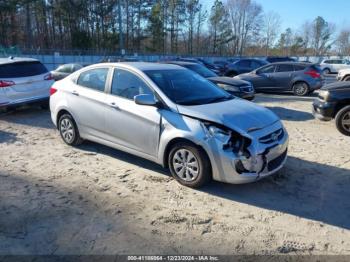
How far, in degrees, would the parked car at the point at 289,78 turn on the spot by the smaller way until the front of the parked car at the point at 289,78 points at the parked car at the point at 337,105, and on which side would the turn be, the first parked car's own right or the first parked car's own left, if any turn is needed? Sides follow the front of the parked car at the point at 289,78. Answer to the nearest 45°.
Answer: approximately 135° to the first parked car's own left

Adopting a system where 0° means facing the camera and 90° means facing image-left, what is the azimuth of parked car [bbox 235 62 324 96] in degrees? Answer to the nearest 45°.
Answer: approximately 135°

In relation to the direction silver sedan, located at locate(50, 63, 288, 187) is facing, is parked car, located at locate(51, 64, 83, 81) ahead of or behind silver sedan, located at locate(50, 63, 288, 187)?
behind

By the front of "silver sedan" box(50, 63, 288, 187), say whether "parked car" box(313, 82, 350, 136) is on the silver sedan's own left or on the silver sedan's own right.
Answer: on the silver sedan's own left

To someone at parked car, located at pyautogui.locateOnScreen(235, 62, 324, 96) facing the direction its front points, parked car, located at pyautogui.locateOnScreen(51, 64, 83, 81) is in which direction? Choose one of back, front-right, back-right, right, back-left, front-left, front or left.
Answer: front-left

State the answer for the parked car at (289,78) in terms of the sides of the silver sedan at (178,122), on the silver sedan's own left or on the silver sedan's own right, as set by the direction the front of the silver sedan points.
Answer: on the silver sedan's own left

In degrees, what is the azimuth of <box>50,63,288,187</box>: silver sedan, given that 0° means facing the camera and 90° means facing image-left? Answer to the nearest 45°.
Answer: approximately 315°

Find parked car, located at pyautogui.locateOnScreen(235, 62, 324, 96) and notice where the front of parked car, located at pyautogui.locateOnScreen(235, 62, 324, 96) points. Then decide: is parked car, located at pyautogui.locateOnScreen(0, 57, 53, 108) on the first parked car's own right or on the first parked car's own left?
on the first parked car's own left

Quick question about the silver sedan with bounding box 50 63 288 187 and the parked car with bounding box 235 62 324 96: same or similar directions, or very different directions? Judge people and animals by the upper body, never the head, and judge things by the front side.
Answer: very different directions

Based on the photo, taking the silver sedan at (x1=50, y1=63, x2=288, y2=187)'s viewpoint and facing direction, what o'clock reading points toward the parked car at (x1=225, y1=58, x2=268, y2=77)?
The parked car is roughly at 8 o'clock from the silver sedan.

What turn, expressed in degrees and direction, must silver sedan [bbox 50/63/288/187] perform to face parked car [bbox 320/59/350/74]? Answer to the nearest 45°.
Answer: approximately 90° to its left

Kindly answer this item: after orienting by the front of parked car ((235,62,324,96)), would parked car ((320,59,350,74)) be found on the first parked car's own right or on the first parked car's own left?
on the first parked car's own right
